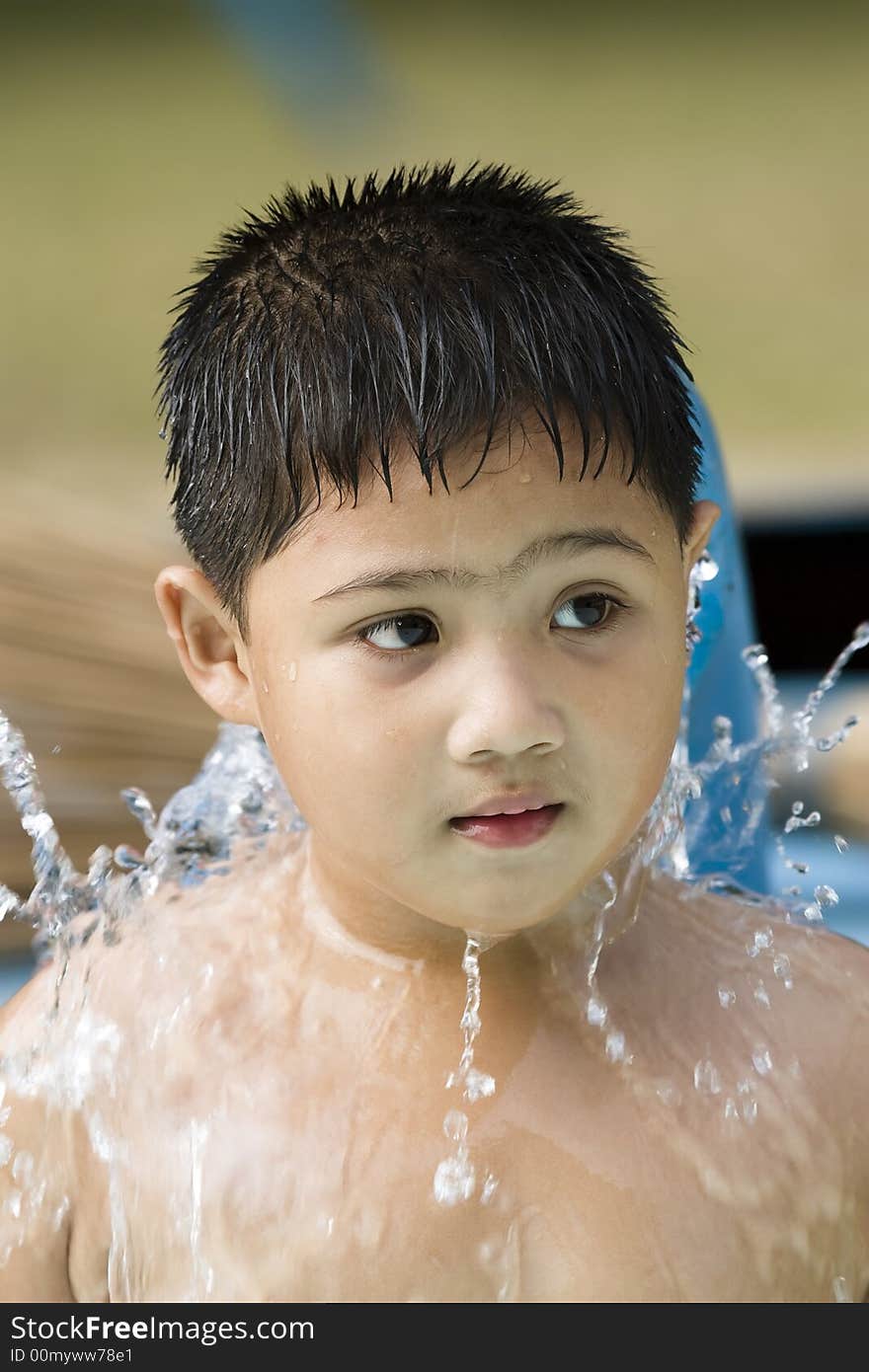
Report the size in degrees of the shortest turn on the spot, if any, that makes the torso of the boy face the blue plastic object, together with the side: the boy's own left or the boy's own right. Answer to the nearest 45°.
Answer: approximately 135° to the boy's own left

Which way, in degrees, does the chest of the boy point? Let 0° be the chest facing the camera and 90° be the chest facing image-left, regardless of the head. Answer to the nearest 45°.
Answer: approximately 0°

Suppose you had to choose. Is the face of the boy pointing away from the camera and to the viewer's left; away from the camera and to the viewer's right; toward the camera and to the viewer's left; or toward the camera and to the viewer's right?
toward the camera and to the viewer's right
